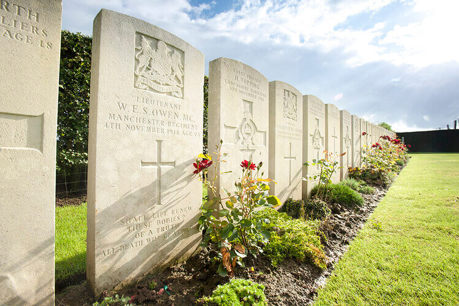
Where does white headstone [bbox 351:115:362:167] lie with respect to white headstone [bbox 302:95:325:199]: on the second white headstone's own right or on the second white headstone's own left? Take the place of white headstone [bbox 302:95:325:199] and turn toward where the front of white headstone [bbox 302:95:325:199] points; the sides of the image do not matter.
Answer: on the second white headstone's own left

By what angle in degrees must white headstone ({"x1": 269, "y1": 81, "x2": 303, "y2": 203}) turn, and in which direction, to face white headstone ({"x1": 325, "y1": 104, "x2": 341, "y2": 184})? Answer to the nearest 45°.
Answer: approximately 90° to its left

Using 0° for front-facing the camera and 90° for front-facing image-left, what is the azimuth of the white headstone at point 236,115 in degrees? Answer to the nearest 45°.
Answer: approximately 315°

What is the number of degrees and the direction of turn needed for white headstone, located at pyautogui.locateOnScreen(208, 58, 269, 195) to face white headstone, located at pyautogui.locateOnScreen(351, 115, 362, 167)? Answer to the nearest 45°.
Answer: approximately 90° to its left

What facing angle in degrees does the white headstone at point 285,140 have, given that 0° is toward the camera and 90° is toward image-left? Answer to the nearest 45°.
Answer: approximately 315°

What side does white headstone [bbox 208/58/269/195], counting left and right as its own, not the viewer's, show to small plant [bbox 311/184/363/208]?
left

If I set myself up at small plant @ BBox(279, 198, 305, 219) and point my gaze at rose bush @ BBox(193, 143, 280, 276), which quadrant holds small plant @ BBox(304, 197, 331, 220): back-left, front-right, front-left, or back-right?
back-left
